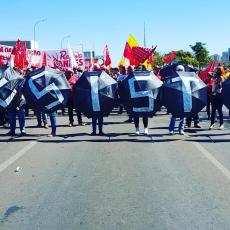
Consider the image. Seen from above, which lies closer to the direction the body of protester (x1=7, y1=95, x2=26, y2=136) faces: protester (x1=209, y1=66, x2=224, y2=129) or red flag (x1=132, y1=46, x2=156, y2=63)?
the protester

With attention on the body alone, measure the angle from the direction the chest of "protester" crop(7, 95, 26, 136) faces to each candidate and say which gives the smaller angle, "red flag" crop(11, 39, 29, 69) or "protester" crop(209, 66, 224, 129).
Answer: the protester

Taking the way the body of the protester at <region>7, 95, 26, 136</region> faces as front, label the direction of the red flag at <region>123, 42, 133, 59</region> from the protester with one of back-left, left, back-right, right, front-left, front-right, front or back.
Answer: back-left

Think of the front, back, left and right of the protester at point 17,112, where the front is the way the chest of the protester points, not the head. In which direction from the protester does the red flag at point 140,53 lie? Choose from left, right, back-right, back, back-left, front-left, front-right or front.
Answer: back-left

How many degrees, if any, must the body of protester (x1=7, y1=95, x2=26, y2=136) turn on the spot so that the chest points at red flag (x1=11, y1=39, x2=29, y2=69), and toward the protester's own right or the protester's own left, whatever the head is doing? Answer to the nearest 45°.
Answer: approximately 180°

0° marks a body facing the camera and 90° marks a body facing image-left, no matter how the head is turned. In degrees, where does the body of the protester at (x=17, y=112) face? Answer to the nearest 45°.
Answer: approximately 0°

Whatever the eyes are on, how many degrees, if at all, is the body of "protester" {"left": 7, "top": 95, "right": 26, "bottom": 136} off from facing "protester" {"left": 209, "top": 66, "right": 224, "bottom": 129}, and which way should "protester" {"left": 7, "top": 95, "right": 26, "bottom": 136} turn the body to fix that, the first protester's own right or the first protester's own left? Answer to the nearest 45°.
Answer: approximately 90° to the first protester's own left

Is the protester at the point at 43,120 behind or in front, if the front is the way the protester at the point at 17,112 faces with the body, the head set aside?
behind

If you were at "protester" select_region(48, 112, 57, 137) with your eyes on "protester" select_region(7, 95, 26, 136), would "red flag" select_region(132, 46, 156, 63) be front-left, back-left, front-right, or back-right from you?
back-right

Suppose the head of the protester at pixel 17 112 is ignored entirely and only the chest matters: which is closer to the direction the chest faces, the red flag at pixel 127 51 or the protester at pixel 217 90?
the protester

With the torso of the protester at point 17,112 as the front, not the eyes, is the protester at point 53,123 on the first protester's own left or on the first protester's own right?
on the first protester's own left
